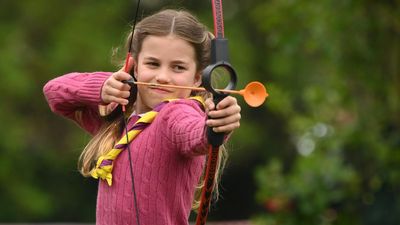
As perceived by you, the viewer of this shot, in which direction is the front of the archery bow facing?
facing the viewer and to the right of the viewer

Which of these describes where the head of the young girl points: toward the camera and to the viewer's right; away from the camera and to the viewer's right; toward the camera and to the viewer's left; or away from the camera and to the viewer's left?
toward the camera and to the viewer's right
